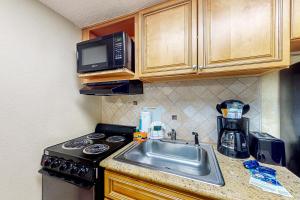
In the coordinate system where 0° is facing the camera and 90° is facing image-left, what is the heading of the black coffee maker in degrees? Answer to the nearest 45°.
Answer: approximately 0°

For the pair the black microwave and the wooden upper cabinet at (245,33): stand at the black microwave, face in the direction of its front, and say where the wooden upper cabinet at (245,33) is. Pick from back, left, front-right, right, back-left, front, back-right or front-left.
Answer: left

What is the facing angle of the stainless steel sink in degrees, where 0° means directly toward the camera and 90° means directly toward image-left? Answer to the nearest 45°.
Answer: approximately 45°

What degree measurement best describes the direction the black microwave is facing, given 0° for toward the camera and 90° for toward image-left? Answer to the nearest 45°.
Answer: approximately 45°

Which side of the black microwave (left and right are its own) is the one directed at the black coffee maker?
left
